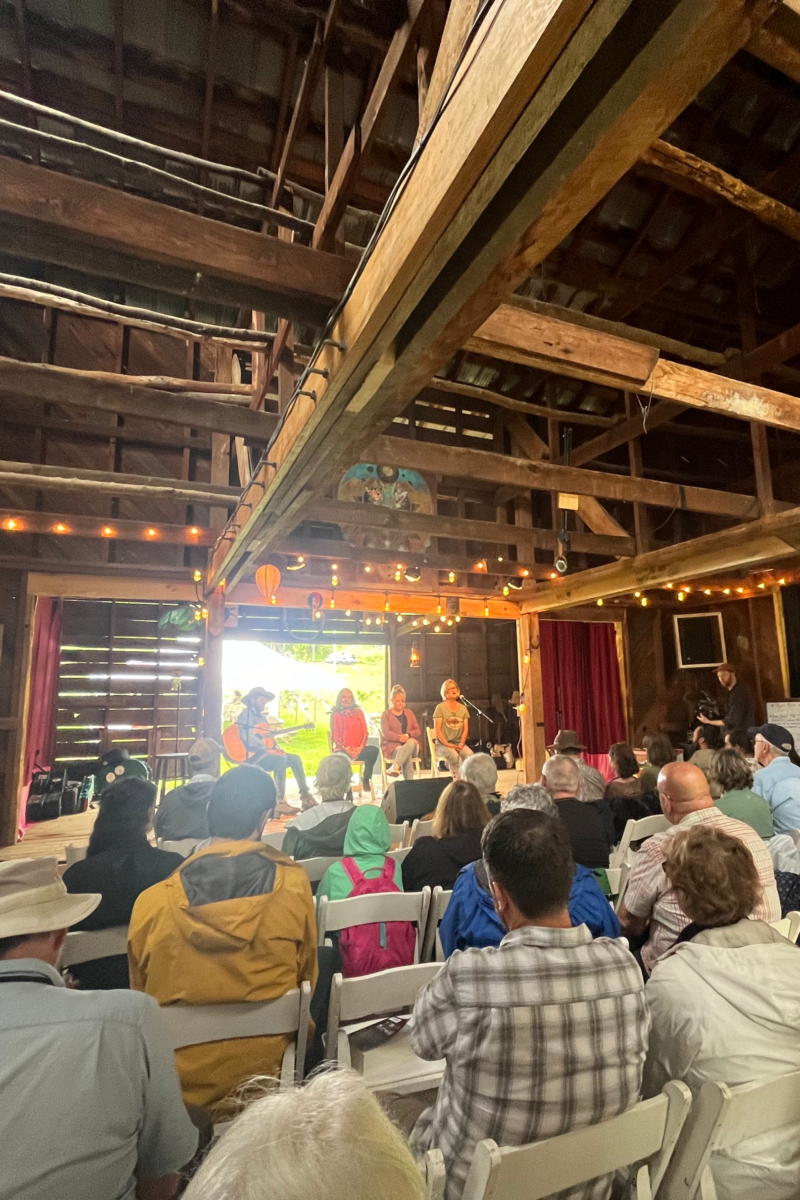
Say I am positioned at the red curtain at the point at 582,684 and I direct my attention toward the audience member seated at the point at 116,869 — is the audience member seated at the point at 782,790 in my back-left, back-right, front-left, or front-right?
front-left

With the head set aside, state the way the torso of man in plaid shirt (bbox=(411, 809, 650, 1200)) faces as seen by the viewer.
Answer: away from the camera

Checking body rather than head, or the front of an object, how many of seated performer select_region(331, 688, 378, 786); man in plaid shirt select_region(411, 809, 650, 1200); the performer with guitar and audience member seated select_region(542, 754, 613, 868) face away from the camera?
2

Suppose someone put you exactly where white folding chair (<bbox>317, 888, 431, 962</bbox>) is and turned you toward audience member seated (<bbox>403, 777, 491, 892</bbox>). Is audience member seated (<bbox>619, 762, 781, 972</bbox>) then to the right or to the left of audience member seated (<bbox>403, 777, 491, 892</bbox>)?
right

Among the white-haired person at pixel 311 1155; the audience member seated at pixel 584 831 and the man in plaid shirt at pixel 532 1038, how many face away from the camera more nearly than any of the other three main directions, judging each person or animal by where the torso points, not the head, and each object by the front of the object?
3

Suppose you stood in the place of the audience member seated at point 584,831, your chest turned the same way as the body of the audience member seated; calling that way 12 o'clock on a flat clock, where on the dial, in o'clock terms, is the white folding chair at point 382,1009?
The white folding chair is roughly at 7 o'clock from the audience member seated.

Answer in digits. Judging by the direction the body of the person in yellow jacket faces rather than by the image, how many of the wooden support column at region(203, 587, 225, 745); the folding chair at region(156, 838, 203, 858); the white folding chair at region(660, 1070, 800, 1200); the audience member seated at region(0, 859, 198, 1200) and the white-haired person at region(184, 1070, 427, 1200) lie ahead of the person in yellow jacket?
2

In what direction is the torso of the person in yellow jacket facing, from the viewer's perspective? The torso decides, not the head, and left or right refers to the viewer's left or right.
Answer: facing away from the viewer

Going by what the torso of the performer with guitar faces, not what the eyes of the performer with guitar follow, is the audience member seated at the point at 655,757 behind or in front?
in front

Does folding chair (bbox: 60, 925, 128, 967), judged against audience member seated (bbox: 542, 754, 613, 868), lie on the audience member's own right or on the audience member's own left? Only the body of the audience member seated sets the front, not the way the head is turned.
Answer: on the audience member's own left

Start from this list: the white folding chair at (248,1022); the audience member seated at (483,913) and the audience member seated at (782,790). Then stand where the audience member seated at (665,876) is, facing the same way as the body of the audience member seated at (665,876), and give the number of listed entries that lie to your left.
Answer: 2

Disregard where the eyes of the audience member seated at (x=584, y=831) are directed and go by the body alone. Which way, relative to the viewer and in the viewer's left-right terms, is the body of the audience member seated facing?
facing away from the viewer

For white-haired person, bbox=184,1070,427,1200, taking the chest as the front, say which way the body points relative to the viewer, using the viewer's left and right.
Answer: facing away from the viewer

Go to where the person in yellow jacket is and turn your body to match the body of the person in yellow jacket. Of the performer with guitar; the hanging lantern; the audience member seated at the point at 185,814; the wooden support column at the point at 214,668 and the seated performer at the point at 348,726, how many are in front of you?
5

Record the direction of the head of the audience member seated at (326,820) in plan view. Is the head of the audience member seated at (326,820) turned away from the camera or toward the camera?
away from the camera

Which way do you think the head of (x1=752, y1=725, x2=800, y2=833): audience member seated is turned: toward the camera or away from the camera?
away from the camera

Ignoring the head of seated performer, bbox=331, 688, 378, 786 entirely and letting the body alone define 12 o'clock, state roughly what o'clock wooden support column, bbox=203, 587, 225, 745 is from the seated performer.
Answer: The wooden support column is roughly at 4 o'clock from the seated performer.

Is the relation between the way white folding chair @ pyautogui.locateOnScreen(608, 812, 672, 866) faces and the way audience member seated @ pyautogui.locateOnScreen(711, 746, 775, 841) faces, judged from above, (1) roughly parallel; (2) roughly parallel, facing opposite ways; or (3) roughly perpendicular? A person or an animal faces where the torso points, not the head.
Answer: roughly parallel

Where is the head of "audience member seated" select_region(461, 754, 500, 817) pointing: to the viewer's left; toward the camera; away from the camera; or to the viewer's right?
away from the camera

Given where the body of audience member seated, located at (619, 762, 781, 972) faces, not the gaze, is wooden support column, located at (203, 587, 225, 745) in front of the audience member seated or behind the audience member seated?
in front

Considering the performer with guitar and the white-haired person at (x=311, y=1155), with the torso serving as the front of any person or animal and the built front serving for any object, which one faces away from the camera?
the white-haired person

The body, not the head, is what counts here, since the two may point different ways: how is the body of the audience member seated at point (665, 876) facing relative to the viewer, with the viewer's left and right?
facing away from the viewer and to the left of the viewer
